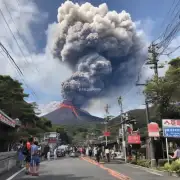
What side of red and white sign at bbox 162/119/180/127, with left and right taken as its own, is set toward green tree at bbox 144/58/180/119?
back

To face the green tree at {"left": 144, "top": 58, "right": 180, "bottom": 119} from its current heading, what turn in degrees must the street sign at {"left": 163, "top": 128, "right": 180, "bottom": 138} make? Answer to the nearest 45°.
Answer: approximately 180°

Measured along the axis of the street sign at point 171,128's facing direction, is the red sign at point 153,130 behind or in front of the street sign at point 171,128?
behind

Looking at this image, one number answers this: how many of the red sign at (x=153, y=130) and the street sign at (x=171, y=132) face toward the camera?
2

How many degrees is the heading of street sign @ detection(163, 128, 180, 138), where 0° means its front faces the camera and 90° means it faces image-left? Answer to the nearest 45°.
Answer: approximately 0°
